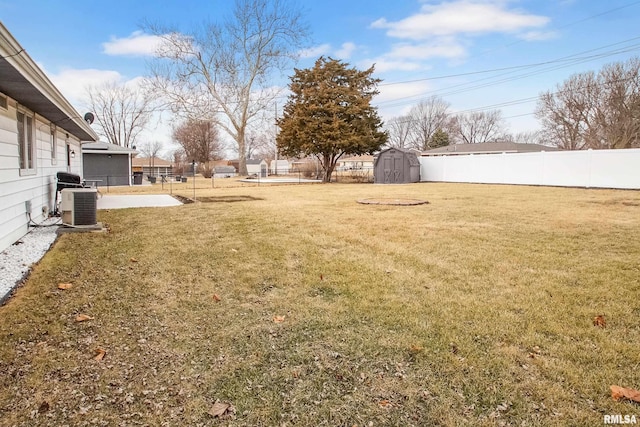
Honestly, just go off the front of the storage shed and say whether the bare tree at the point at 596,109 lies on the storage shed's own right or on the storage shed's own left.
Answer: on the storage shed's own left

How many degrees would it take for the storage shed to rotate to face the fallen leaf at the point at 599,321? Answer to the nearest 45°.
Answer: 0° — it already faces it

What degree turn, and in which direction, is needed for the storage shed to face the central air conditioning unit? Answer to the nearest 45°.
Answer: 0° — it already faces it

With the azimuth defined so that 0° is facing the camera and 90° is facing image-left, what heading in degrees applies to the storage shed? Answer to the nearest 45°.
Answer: approximately 0°

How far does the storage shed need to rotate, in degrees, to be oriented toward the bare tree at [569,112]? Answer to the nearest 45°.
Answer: approximately 135° to its left

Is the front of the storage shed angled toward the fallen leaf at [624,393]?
yes

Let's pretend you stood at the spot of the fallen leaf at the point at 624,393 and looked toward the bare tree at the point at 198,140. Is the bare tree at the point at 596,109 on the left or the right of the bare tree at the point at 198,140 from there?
right

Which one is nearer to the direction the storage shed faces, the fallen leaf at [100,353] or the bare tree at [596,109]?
the fallen leaf

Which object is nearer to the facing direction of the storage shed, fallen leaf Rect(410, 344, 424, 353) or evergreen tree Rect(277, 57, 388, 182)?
the fallen leaf

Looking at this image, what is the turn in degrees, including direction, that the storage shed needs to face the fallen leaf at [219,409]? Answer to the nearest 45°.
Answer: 0° — it already faces it

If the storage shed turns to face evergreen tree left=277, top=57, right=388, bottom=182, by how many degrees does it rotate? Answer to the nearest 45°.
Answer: approximately 90° to its right

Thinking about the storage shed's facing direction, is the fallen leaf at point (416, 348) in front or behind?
in front

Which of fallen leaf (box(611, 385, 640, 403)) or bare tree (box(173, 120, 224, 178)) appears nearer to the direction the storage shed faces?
the fallen leaf

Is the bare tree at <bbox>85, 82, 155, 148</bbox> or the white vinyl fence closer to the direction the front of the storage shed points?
the white vinyl fence
